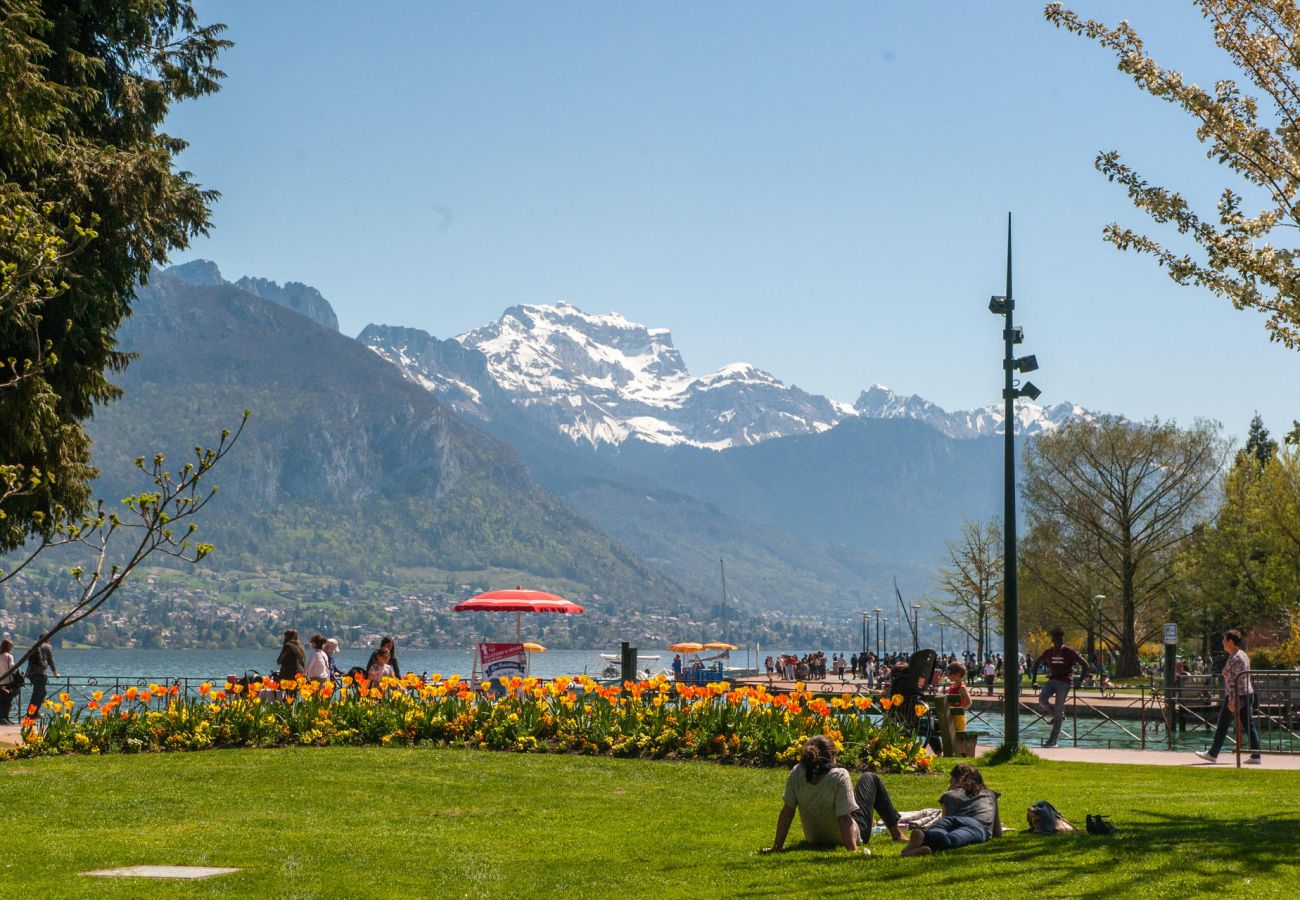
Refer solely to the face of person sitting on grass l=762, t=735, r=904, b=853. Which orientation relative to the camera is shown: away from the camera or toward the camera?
away from the camera

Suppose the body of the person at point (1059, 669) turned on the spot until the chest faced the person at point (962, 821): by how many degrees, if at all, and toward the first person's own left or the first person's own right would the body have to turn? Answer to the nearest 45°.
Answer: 0° — they already face them

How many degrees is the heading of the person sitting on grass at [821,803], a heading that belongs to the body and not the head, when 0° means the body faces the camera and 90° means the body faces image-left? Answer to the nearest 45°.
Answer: approximately 225°

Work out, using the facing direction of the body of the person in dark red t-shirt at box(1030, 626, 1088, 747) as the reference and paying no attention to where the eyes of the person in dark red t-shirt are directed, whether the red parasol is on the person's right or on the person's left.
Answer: on the person's right

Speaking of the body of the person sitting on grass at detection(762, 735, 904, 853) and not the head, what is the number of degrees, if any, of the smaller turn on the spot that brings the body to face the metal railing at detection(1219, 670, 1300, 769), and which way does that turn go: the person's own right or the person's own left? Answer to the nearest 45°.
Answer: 0° — they already face it

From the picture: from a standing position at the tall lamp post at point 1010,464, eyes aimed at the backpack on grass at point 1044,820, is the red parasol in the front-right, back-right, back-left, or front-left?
back-right

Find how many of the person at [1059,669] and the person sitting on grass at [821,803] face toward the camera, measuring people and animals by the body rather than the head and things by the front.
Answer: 1

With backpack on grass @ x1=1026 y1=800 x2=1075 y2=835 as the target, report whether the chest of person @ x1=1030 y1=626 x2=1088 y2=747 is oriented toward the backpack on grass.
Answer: yes

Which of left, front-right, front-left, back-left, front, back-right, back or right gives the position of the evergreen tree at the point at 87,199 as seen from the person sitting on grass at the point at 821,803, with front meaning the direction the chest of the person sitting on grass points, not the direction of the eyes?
left

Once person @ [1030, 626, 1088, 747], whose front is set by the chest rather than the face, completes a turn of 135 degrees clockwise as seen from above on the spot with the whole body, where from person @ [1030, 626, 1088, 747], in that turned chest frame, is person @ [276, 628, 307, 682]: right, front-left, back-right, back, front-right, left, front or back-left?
front-left

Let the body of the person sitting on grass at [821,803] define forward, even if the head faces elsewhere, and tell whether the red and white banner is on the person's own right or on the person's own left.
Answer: on the person's own left

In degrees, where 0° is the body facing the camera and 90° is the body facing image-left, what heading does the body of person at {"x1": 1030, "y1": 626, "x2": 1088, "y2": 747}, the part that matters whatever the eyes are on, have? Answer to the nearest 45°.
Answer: approximately 0°
